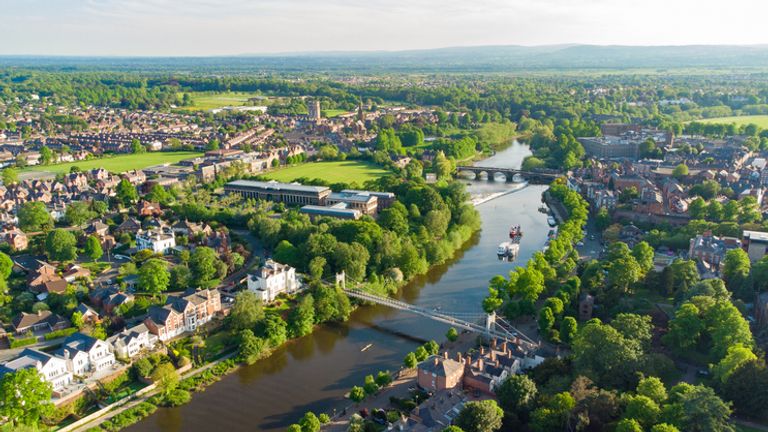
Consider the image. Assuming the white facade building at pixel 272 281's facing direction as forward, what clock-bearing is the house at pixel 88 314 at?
The house is roughly at 4 o'clock from the white facade building.

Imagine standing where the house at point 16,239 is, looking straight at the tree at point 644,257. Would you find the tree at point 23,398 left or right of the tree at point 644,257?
right

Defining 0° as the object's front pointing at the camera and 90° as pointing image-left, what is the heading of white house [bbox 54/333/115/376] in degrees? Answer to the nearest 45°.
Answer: approximately 315°

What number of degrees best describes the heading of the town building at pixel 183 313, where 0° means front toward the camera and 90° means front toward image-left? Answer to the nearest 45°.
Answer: approximately 315°

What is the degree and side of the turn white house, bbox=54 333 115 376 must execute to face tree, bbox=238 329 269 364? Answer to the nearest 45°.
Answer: approximately 45° to its left

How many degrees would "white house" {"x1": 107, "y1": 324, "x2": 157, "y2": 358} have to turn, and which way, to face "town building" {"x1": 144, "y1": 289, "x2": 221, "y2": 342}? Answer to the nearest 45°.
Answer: approximately 90° to its left

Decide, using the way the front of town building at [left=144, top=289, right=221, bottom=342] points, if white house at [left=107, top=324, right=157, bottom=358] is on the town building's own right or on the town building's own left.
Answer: on the town building's own right

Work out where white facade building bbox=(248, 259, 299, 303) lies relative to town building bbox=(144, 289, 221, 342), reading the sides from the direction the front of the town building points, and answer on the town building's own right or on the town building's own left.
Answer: on the town building's own left
